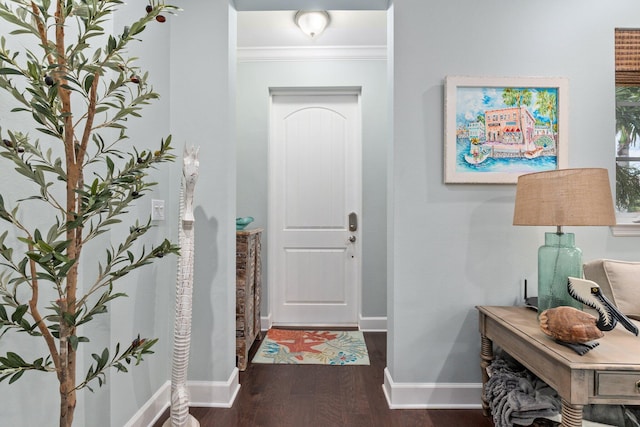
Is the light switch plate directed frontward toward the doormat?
no

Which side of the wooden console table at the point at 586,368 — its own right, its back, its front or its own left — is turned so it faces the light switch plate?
right

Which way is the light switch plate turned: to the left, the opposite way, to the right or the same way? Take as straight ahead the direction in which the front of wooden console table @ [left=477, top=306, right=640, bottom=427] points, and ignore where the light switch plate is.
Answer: to the left

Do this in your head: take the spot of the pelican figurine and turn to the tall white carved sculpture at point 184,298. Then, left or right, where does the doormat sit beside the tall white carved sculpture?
right

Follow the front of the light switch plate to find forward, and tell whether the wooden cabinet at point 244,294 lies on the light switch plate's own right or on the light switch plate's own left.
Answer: on the light switch plate's own left

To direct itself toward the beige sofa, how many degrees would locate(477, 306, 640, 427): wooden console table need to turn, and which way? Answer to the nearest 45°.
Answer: approximately 180°

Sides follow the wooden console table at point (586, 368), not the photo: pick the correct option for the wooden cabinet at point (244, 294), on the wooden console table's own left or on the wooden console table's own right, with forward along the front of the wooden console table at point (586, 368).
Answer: on the wooden console table's own right

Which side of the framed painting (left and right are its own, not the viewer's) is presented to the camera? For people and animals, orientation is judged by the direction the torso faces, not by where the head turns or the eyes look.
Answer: front

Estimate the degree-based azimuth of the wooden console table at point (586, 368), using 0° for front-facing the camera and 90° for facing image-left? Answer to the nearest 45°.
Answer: approximately 0°
